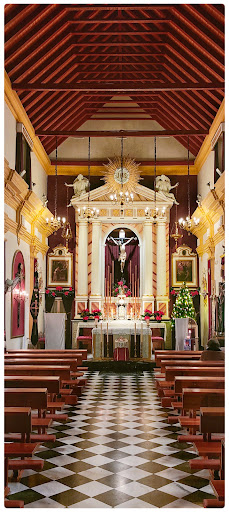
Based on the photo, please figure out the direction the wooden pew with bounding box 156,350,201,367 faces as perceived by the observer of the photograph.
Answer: facing away from the viewer

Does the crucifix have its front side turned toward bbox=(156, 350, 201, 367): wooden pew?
yes

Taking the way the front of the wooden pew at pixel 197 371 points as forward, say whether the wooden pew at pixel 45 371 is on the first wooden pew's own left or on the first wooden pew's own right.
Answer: on the first wooden pew's own left

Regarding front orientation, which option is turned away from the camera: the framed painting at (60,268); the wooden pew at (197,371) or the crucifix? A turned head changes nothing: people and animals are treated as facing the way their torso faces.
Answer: the wooden pew

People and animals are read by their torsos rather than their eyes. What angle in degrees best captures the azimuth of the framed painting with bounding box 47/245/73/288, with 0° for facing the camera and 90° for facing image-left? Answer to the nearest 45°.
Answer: approximately 0°

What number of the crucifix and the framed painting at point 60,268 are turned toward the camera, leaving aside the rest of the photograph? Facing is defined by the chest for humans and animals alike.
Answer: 2

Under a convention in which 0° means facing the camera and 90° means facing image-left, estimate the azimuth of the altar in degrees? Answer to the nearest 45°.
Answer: approximately 0°

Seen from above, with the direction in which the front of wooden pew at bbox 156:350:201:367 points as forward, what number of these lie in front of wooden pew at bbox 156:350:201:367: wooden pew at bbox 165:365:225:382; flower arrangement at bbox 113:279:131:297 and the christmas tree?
2

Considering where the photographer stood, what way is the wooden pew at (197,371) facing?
facing away from the viewer

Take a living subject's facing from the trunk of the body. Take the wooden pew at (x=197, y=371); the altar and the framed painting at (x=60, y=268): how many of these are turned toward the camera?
2

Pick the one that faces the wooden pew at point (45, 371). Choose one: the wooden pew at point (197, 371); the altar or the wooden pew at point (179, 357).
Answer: the altar

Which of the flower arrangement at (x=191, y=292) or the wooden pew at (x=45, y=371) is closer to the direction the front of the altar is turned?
the wooden pew

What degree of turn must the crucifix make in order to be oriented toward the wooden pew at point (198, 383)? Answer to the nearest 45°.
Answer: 0° — it already faces it
